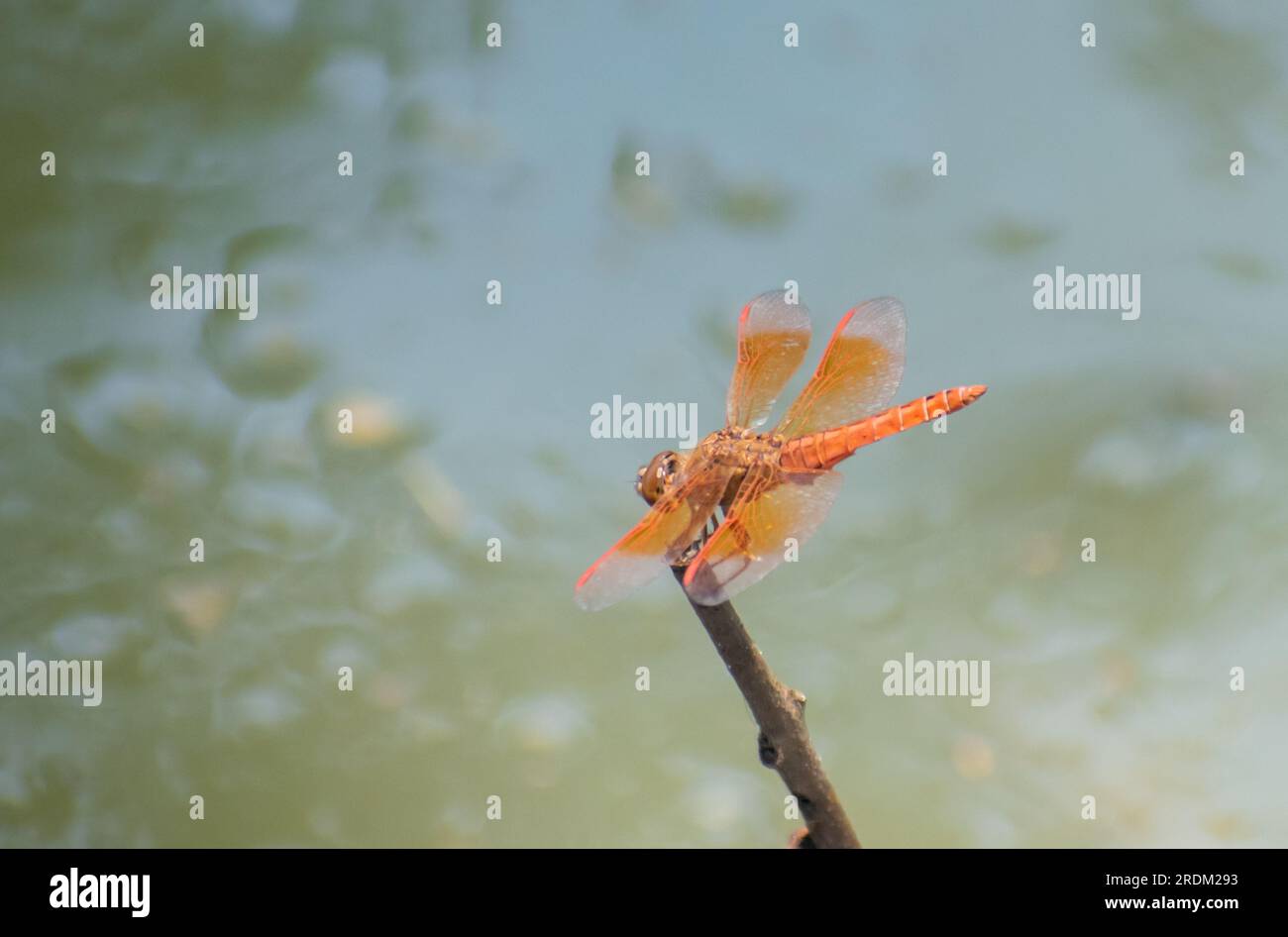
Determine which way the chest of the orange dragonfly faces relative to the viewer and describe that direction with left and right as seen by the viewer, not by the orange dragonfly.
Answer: facing to the left of the viewer
